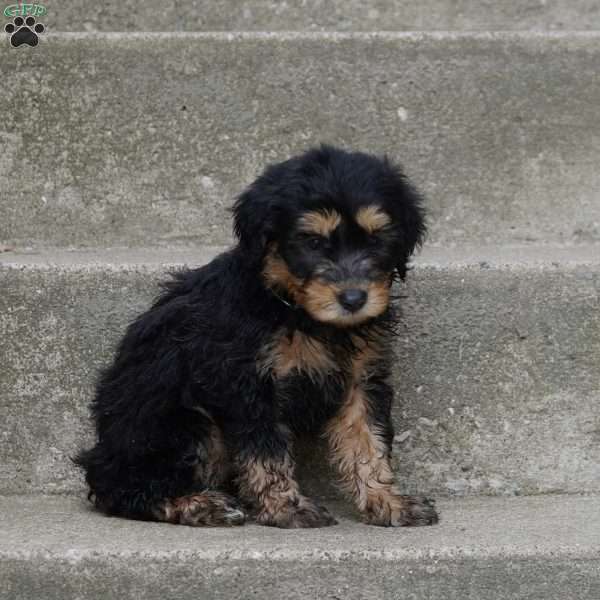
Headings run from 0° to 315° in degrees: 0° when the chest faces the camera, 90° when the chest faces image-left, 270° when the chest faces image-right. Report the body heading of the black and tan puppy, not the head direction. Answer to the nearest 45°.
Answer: approximately 315°
